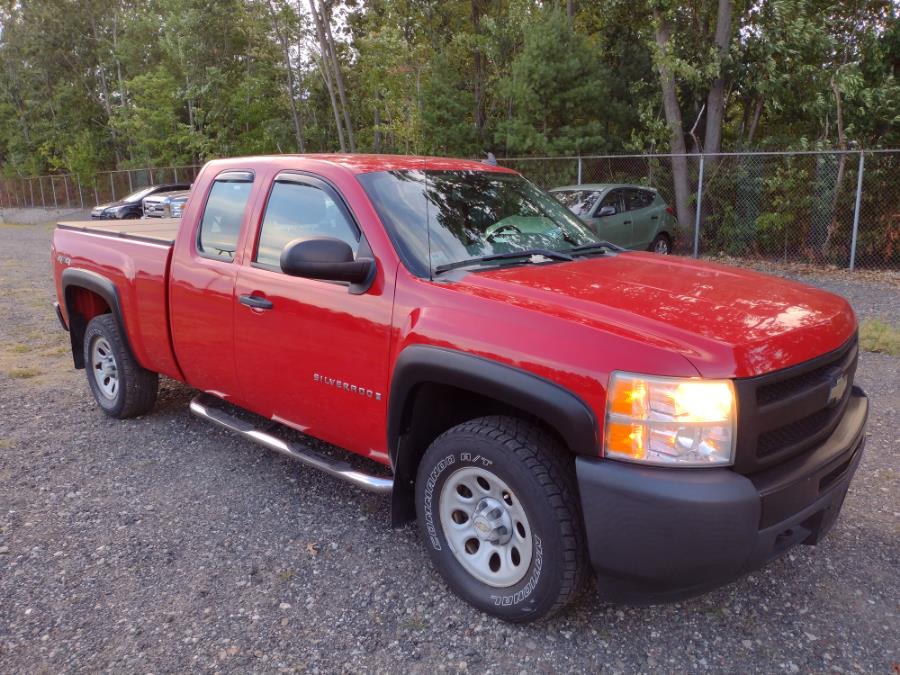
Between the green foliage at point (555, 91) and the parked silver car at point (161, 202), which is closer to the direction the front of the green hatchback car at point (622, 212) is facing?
the parked silver car

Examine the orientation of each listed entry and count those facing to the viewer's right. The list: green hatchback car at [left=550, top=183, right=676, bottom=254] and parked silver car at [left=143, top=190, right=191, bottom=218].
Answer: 0

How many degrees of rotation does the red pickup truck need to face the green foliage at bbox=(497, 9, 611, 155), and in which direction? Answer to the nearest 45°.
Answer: approximately 135° to its left

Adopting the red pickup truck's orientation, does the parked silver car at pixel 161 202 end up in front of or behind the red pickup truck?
behind

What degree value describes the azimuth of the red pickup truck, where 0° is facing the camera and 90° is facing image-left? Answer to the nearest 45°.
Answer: approximately 315°

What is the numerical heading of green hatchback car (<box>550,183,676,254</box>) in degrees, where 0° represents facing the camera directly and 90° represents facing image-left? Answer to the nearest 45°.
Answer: approximately 45°
